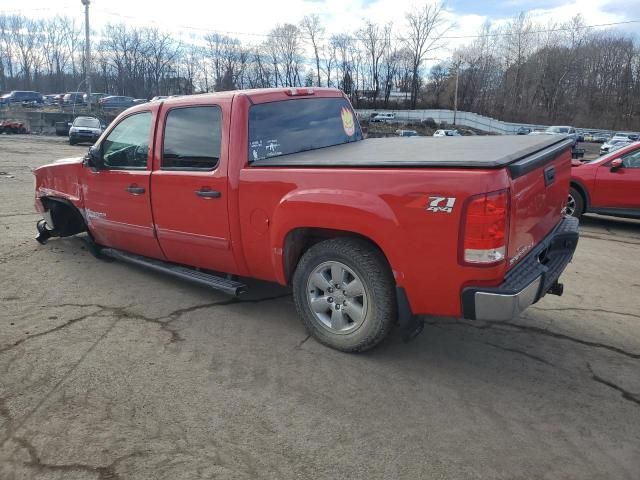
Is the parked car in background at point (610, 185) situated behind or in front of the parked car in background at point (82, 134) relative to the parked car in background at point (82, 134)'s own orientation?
in front

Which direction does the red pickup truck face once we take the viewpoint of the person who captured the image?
facing away from the viewer and to the left of the viewer

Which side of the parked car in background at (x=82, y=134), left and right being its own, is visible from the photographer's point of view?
front

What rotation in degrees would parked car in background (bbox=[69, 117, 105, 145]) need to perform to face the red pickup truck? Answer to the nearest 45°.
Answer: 0° — it already faces it

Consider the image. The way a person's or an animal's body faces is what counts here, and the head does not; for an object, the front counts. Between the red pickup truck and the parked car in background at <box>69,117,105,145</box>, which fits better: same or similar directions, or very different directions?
very different directions

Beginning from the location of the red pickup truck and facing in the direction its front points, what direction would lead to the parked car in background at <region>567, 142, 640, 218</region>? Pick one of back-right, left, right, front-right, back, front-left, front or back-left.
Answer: right

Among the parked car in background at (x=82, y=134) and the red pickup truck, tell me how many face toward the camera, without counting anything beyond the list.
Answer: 1
